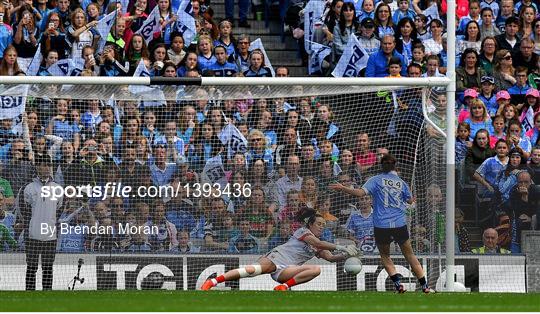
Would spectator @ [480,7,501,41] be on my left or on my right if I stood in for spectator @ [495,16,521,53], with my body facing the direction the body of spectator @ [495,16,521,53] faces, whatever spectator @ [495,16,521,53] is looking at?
on my right

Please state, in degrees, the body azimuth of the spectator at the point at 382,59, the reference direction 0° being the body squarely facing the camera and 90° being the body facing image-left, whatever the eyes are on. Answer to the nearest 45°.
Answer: approximately 0°

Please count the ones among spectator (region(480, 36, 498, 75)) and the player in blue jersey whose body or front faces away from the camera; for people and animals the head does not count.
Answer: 1

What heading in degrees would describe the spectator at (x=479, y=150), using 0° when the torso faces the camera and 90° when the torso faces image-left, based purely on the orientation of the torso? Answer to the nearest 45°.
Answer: approximately 0°

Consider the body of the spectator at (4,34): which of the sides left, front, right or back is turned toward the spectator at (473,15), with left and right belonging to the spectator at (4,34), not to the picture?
left

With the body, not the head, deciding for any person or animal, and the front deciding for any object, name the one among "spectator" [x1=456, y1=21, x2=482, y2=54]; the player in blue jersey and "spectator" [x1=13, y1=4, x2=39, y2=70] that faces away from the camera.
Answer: the player in blue jersey

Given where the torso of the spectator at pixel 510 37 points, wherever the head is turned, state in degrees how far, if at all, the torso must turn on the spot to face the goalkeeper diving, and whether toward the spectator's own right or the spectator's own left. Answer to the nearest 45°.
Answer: approximately 45° to the spectator's own right
